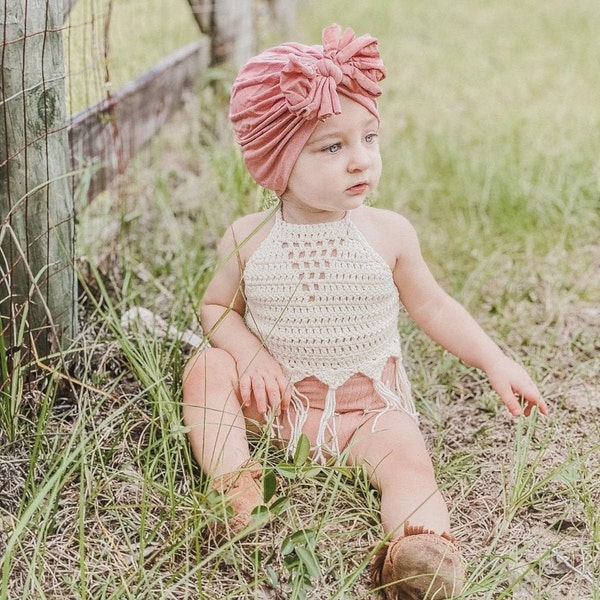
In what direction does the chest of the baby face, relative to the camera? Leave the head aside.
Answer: toward the camera

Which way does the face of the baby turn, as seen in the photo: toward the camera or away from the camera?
toward the camera
